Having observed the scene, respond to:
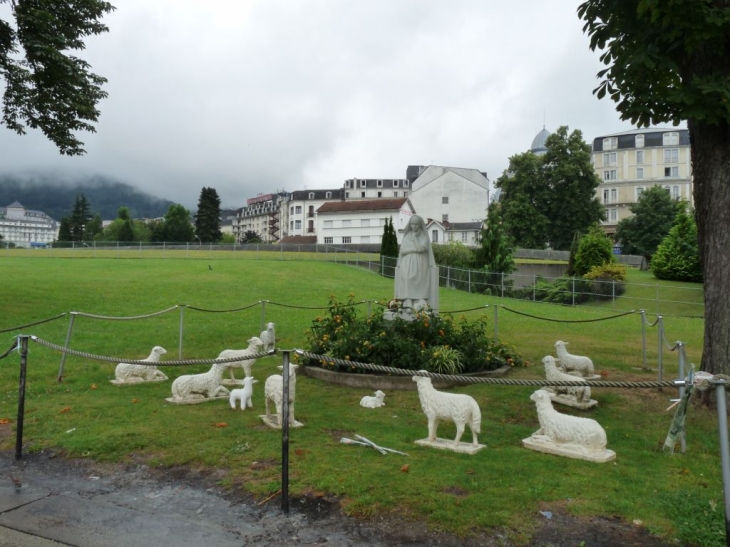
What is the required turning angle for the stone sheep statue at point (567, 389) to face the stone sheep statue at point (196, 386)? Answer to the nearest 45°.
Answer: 0° — it already faces it

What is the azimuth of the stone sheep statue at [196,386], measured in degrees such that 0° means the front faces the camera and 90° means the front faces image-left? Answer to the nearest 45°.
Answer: approximately 270°

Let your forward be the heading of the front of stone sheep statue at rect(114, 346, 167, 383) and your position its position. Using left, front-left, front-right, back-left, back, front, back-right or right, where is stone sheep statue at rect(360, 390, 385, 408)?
front-right

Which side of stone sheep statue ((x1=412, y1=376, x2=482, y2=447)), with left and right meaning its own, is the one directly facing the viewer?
left

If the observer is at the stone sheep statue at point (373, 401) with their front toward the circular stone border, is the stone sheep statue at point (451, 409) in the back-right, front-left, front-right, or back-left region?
back-right

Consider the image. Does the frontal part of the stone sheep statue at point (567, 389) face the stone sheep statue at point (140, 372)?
yes

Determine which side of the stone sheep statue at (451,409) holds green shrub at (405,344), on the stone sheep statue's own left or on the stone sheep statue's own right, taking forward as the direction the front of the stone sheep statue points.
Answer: on the stone sheep statue's own right

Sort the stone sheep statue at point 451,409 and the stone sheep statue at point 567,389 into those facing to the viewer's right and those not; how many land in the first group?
0

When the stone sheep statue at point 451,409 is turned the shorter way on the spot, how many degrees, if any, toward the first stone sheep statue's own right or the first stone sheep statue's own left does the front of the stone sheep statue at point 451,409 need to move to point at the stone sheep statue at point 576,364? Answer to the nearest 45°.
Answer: approximately 135° to the first stone sheep statue's own right

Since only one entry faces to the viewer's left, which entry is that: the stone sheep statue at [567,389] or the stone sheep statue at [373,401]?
the stone sheep statue at [567,389]

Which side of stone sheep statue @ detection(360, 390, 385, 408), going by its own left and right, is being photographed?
right

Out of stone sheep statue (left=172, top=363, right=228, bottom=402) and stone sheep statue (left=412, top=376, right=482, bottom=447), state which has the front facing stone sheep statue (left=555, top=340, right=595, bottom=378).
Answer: stone sheep statue (left=172, top=363, right=228, bottom=402)
